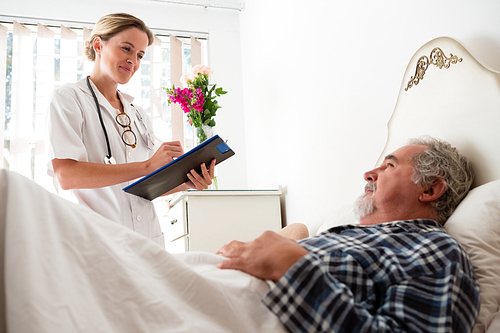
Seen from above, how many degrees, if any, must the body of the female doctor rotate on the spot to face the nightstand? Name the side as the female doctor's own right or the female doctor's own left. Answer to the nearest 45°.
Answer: approximately 90° to the female doctor's own left

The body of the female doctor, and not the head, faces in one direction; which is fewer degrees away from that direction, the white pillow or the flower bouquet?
the white pillow

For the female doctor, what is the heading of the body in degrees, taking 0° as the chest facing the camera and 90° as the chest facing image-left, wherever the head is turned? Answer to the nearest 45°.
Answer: approximately 315°

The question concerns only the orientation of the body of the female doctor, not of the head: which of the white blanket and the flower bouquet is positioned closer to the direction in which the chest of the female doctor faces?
the white blanket

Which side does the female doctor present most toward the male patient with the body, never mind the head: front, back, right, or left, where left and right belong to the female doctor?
front

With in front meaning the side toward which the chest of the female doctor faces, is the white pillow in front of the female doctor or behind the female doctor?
in front

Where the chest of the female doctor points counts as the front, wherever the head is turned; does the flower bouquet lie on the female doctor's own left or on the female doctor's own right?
on the female doctor's own left

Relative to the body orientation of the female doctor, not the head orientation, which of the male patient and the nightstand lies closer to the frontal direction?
the male patient

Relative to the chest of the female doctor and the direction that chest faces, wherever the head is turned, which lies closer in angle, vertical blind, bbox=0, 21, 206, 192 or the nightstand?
the nightstand
